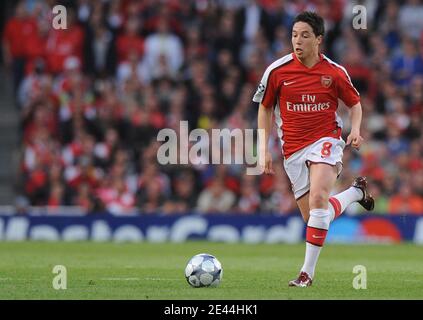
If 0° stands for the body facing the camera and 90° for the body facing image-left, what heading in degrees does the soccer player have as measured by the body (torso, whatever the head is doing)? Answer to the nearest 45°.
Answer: approximately 45°

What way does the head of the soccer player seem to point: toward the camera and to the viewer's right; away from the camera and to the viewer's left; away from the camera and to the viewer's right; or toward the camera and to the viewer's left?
toward the camera and to the viewer's left
